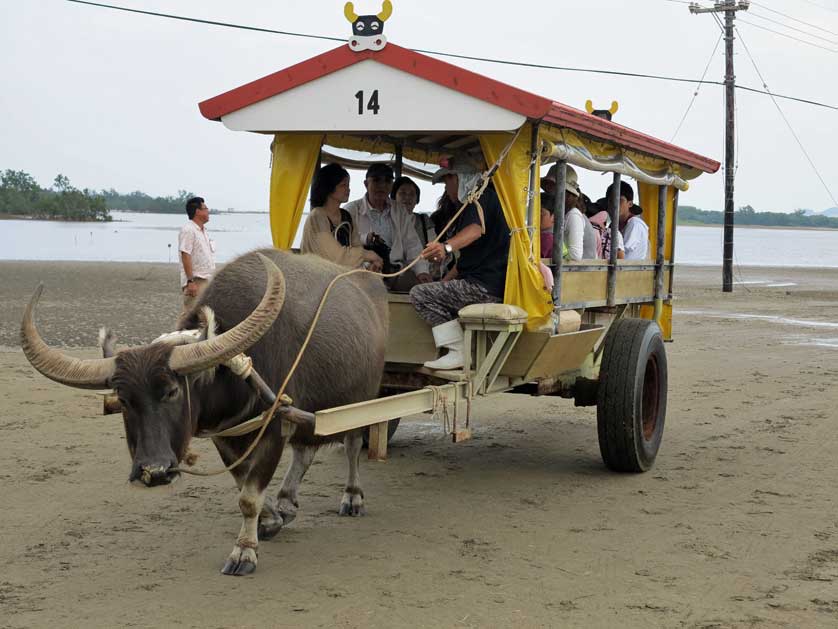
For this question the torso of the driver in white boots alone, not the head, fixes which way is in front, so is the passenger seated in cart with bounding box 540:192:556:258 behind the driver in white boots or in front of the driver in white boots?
behind

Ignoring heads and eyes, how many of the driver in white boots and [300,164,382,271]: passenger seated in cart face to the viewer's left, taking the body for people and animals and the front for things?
1

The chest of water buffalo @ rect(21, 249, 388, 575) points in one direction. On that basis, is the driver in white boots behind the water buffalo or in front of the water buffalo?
behind

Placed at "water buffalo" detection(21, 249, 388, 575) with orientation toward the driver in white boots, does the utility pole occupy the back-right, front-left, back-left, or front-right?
front-left

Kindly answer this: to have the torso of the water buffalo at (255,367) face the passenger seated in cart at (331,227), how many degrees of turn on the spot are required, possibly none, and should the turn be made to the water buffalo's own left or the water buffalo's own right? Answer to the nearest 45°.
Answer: approximately 135° to the water buffalo's own right

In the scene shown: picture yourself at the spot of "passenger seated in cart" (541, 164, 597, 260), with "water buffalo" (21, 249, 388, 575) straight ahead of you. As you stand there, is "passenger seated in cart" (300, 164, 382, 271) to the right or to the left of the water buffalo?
right

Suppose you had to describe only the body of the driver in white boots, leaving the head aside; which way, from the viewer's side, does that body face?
to the viewer's left

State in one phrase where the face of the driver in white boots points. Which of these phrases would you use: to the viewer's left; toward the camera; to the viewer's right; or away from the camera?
to the viewer's left

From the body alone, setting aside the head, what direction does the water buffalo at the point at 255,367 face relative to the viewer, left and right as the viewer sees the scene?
facing the viewer and to the left of the viewer

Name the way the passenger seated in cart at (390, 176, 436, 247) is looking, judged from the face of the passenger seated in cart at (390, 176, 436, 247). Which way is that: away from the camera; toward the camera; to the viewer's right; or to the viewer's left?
toward the camera

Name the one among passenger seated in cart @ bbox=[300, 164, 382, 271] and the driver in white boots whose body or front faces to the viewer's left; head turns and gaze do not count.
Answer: the driver in white boots

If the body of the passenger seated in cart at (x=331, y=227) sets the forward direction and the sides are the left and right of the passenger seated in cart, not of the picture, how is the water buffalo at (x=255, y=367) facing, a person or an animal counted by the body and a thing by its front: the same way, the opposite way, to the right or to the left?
to the right

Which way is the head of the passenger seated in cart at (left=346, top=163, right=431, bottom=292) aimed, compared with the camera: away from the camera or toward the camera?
toward the camera

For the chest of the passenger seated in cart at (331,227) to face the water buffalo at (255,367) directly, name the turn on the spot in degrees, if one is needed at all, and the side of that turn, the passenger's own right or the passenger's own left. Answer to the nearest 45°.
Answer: approximately 45° to the passenger's own right
